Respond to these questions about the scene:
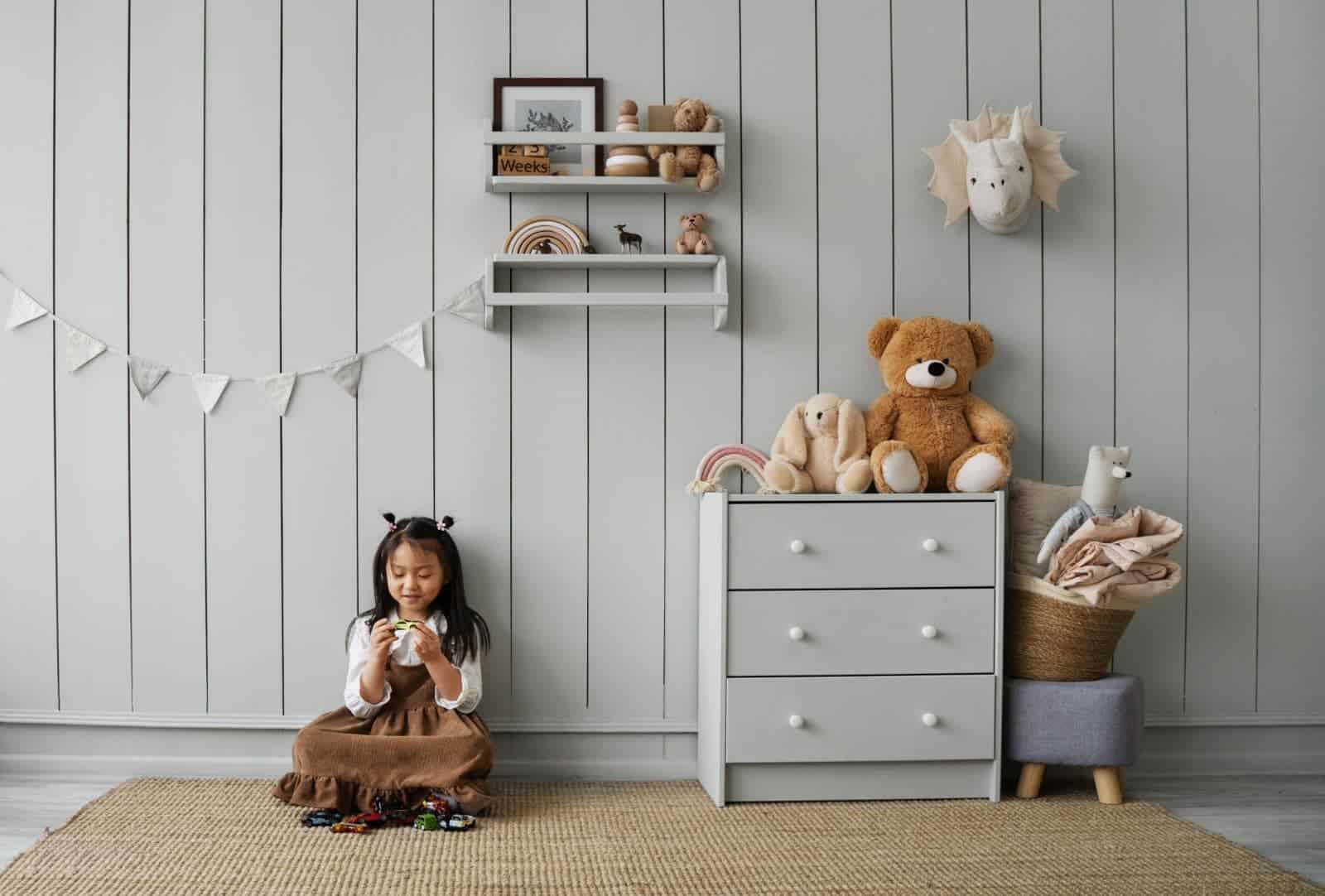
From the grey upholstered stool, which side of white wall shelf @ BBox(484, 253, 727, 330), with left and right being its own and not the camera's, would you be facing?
left

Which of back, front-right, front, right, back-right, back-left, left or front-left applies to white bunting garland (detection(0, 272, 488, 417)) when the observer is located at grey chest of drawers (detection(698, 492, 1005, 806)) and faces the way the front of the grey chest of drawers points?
right

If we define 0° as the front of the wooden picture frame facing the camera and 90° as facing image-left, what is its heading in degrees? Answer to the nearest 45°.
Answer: approximately 0°

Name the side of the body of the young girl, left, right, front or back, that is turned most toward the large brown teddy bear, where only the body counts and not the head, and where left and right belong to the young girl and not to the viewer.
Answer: left

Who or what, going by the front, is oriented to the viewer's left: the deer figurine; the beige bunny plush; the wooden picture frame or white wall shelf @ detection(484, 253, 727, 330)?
the deer figurine

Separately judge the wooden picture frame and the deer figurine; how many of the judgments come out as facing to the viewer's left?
1
